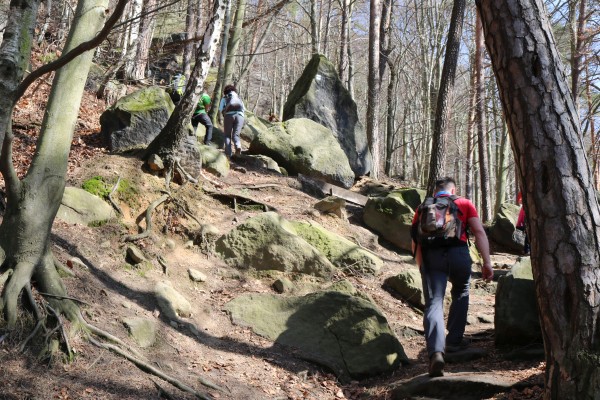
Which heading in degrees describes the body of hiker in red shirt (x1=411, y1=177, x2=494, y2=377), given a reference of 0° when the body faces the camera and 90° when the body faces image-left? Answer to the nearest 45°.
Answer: approximately 180°

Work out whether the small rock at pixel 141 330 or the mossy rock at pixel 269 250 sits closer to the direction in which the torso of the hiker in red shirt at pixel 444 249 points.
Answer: the mossy rock

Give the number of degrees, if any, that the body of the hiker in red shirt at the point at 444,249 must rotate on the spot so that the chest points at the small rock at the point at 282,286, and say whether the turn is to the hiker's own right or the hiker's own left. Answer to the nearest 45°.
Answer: approximately 45° to the hiker's own left

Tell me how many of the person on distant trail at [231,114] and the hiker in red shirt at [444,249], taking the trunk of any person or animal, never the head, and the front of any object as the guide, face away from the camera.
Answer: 2

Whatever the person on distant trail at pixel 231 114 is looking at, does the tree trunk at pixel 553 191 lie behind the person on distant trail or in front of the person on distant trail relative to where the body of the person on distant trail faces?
behind

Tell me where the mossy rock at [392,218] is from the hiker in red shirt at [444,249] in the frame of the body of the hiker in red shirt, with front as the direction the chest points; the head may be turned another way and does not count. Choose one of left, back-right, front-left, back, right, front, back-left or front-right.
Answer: front

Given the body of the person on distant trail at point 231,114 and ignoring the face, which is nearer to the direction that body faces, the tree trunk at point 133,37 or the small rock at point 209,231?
the tree trunk

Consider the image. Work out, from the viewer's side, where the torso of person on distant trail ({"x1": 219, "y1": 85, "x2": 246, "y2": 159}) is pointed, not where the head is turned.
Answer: away from the camera

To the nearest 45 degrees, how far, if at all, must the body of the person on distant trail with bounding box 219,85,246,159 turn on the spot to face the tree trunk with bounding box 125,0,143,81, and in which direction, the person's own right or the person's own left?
approximately 45° to the person's own left

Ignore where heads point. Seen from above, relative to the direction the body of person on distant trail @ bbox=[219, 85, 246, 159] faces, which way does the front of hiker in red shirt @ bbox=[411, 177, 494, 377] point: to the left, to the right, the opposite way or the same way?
the same way

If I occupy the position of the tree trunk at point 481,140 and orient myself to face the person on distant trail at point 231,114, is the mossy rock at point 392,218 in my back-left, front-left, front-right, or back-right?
front-left

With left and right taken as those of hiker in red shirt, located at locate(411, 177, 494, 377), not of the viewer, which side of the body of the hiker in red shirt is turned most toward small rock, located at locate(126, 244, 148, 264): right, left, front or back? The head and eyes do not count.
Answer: left
